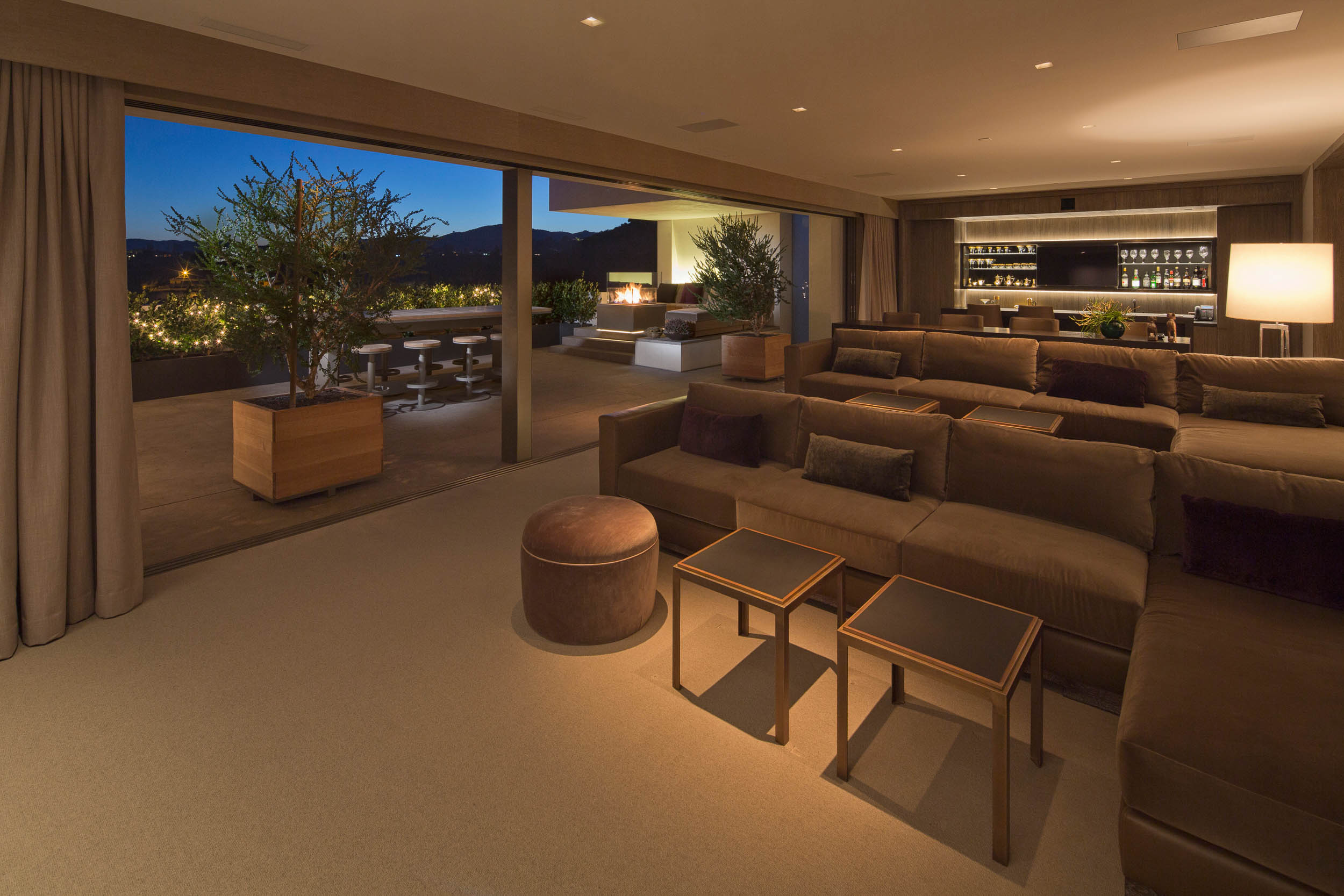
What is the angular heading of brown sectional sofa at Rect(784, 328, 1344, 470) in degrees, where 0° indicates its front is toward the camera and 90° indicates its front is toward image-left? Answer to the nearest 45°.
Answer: approximately 45°

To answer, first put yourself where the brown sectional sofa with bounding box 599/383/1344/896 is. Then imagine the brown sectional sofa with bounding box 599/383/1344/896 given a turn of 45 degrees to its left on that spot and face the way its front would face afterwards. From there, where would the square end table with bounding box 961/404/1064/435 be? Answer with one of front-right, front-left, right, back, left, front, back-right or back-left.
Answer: back

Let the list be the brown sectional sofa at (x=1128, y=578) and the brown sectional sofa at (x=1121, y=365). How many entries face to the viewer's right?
0

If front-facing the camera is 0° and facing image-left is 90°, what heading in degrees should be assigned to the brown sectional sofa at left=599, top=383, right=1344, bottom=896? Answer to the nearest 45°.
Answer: approximately 45°
